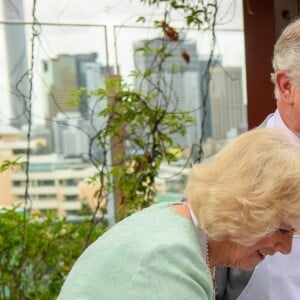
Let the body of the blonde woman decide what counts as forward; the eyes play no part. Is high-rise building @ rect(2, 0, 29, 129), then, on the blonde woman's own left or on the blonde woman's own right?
on the blonde woman's own left

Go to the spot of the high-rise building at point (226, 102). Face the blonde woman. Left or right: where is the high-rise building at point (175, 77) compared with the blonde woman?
right

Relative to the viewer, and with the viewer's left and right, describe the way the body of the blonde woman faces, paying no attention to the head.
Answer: facing to the right of the viewer

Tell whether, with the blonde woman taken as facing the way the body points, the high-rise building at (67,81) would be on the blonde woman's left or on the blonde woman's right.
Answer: on the blonde woman's left

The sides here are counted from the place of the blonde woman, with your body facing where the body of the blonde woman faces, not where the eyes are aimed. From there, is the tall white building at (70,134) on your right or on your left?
on your left

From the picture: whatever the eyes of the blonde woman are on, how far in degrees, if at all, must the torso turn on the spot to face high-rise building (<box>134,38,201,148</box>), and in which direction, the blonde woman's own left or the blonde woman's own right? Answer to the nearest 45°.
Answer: approximately 90° to the blonde woman's own left

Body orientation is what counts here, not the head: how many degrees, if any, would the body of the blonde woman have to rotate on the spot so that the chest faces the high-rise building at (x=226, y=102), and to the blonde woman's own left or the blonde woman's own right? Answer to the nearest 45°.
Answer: approximately 90° to the blonde woman's own left
